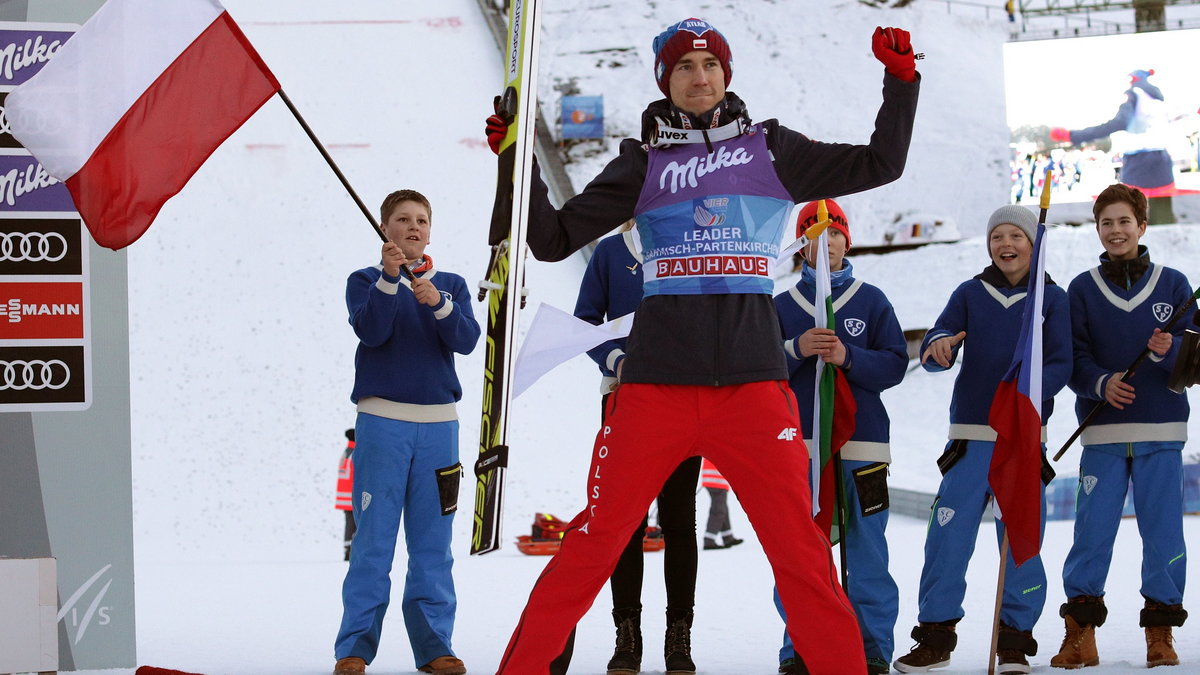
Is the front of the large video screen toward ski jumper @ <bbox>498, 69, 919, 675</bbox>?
yes

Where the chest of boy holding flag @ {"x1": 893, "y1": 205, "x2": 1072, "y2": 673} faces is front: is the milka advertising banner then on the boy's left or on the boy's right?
on the boy's right

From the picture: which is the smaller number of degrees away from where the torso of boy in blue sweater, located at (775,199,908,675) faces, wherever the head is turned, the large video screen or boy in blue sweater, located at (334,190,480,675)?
the boy in blue sweater

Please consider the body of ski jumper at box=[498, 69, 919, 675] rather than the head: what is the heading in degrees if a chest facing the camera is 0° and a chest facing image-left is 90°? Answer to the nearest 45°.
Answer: approximately 0°

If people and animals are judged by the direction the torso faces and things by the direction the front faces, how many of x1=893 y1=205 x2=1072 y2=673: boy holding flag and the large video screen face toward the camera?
2

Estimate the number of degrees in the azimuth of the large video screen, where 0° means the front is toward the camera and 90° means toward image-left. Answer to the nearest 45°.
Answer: approximately 0°

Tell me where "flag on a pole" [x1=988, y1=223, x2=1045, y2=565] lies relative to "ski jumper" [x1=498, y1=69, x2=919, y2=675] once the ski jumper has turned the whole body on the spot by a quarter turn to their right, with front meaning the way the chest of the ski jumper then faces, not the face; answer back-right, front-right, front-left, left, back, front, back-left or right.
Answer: back-right

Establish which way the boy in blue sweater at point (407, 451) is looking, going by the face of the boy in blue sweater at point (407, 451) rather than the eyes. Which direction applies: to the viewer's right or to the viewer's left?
to the viewer's right

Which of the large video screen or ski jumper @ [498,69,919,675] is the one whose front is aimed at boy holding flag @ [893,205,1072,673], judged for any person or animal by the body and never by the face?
the large video screen
